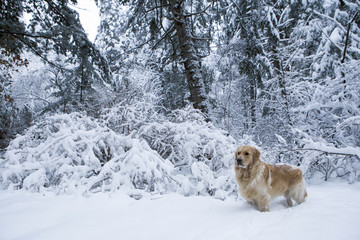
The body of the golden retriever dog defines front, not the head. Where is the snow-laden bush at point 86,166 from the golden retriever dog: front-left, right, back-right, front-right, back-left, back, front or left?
front-right

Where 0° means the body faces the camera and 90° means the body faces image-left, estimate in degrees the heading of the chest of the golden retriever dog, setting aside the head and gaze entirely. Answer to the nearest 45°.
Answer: approximately 45°
